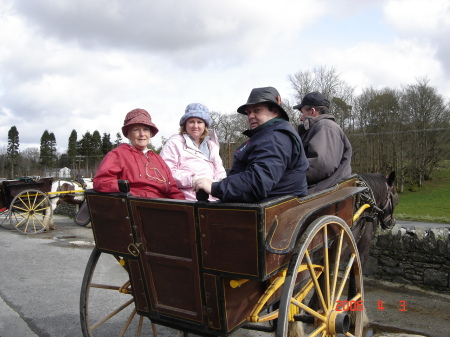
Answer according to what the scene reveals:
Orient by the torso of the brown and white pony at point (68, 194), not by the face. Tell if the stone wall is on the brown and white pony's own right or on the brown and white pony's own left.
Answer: on the brown and white pony's own right

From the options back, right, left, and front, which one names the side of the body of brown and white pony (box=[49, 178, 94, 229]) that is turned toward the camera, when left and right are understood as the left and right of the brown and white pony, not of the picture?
right

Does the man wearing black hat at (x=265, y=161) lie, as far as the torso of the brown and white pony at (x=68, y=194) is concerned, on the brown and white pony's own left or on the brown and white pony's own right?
on the brown and white pony's own right

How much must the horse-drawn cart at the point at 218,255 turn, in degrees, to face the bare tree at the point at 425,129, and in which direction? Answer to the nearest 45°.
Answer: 0° — it already faces it

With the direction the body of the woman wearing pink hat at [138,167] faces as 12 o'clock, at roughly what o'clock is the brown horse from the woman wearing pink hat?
The brown horse is roughly at 10 o'clock from the woman wearing pink hat.
